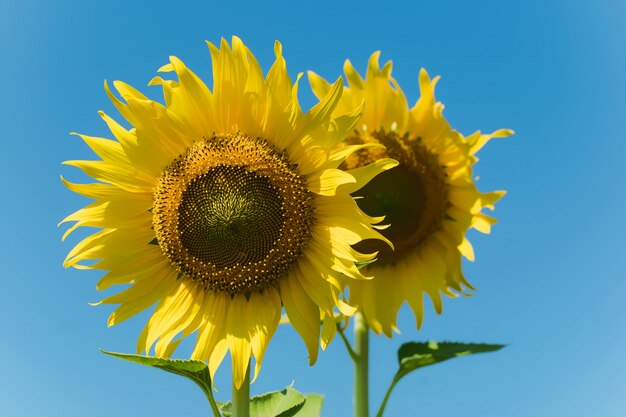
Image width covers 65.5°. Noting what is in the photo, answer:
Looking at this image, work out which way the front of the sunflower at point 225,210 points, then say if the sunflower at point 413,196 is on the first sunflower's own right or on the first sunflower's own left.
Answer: on the first sunflower's own left

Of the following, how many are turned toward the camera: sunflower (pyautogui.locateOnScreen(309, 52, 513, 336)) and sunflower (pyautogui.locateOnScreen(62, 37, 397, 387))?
2

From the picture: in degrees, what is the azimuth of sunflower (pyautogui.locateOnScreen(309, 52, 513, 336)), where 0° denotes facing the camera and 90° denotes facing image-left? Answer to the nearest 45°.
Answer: approximately 0°
